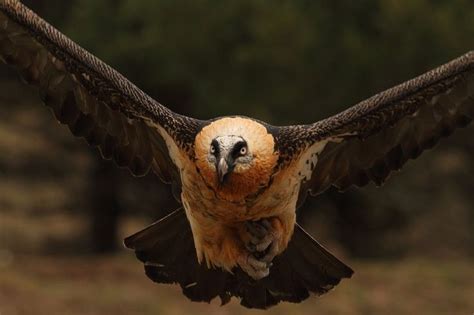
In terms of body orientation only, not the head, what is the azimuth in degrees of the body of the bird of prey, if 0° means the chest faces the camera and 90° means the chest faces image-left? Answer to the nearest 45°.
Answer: approximately 0°
